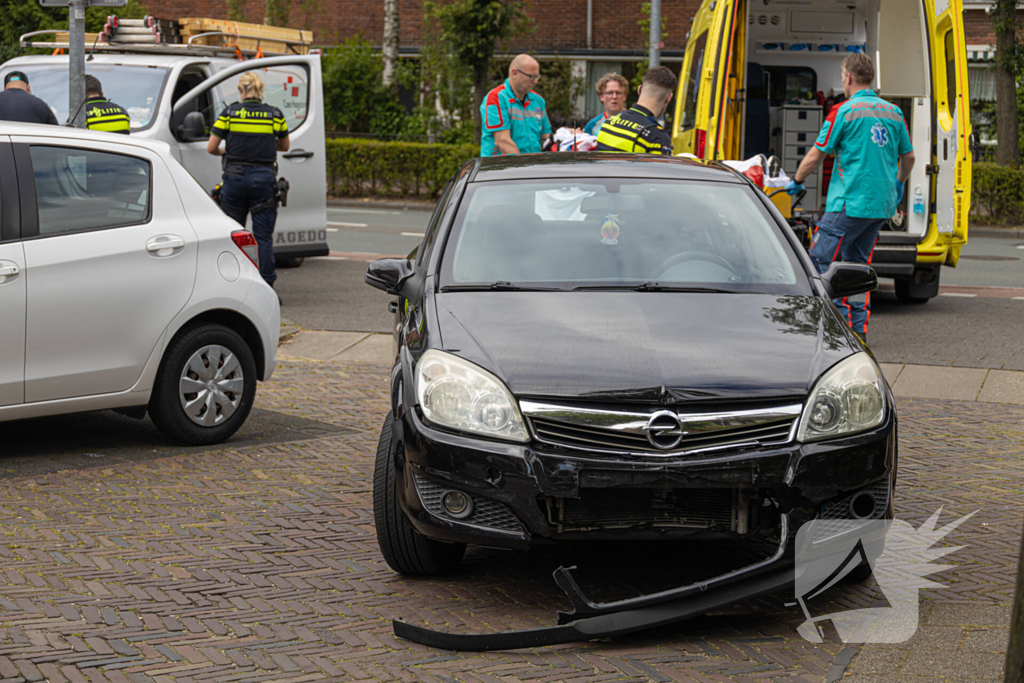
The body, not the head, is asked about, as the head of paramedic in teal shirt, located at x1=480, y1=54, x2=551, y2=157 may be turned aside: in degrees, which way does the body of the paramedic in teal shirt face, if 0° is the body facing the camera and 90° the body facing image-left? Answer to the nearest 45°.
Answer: approximately 315°

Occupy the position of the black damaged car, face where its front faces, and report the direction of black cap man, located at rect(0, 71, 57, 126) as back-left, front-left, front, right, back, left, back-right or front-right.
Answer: back-right

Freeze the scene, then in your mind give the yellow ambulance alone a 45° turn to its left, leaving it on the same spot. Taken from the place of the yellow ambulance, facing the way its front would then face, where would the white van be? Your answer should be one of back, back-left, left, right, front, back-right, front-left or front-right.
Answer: front-left

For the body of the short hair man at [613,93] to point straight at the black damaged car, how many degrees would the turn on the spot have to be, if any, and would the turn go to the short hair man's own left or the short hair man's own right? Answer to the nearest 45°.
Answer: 0° — they already face it

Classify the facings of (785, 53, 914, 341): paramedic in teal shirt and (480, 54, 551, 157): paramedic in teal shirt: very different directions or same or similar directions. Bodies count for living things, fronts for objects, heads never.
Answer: very different directions

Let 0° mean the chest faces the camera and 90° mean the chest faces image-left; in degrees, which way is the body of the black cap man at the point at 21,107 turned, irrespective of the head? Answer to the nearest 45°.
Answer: approximately 180°

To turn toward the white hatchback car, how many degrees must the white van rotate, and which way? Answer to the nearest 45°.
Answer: approximately 45° to its left

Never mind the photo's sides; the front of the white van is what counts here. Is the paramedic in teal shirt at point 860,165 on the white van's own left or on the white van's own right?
on the white van's own left

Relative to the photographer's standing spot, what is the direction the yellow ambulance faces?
facing away from the viewer
